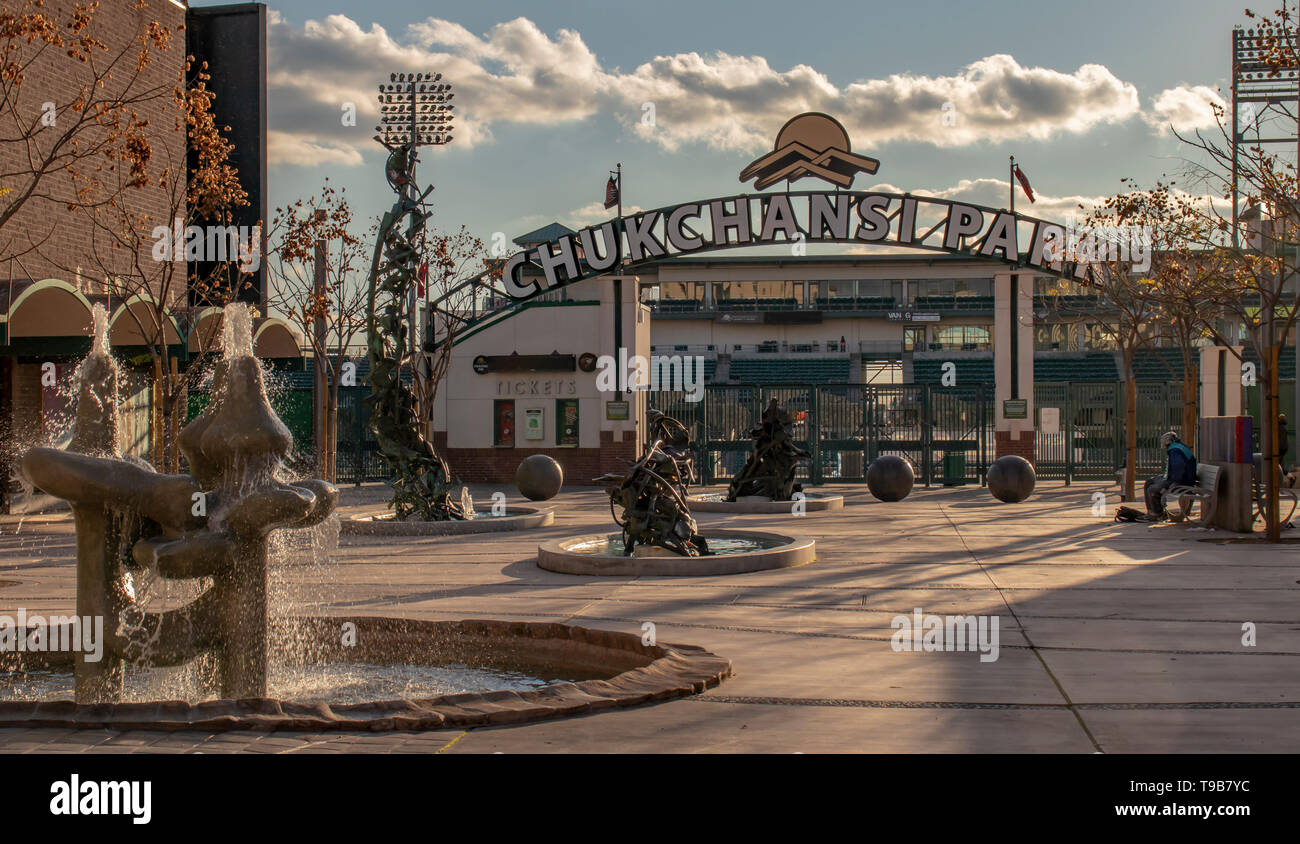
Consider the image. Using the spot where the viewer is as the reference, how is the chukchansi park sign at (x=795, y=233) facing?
facing the viewer

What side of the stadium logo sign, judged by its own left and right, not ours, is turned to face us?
front

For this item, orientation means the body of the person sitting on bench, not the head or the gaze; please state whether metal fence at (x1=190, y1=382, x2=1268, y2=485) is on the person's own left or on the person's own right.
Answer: on the person's own right

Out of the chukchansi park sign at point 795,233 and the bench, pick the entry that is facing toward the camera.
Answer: the chukchansi park sign

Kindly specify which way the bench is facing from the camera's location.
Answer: facing to the left of the viewer

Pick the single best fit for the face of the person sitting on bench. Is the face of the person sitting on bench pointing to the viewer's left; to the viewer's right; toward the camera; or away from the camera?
to the viewer's left

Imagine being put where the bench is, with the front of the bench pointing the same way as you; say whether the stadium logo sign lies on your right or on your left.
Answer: on your right

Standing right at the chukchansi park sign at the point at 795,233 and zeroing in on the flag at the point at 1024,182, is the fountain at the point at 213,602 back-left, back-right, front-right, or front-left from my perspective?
back-right

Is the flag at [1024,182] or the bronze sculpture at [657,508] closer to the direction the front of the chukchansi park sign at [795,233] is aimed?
the bronze sculpture

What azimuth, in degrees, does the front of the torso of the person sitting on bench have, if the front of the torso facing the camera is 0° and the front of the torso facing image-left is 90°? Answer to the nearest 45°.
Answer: approximately 90°

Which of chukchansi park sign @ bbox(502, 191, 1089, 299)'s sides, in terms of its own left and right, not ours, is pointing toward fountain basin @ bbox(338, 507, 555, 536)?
front

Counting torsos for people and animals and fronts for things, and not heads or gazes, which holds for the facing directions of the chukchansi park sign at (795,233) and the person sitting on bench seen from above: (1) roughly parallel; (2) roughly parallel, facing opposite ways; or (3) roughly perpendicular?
roughly perpendicular

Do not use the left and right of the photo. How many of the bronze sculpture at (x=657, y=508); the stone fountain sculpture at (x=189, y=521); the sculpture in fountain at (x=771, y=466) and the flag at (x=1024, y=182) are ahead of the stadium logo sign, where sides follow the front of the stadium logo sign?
3

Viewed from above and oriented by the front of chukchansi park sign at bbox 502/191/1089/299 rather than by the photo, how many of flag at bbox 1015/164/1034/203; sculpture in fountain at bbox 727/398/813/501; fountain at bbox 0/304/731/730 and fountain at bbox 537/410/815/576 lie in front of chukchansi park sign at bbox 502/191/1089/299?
3
